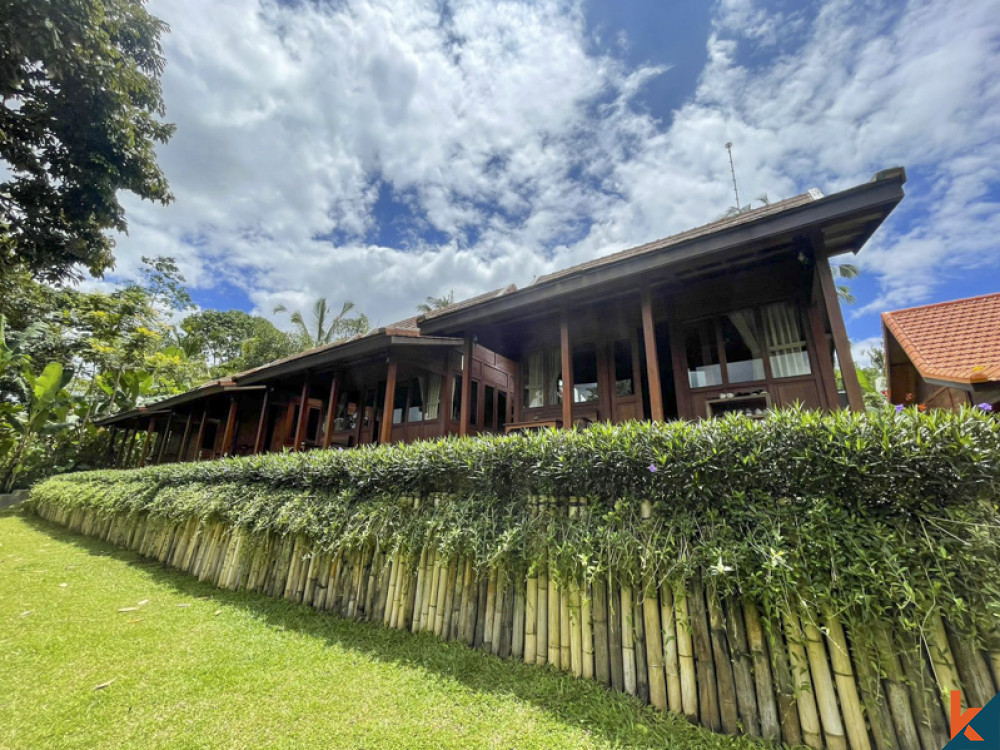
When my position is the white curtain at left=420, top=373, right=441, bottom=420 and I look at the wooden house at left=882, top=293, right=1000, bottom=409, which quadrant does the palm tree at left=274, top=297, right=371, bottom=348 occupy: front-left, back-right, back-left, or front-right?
back-left

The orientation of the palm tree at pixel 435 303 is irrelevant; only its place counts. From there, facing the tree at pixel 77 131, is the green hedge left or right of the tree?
left

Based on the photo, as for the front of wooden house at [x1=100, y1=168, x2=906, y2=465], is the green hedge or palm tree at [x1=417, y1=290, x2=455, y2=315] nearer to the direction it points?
the green hedge

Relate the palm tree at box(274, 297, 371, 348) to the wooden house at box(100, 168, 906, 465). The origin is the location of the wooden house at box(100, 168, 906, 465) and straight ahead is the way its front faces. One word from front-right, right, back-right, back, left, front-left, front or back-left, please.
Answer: right

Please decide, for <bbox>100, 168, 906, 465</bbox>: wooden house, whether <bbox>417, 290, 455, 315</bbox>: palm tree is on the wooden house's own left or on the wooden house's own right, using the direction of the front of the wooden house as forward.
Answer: on the wooden house's own right

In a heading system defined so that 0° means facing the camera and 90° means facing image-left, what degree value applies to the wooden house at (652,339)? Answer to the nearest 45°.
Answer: approximately 45°

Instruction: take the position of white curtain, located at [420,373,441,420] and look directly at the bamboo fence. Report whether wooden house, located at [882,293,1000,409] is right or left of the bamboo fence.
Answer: left

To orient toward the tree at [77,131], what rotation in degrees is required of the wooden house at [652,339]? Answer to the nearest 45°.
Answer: approximately 45° to its right
